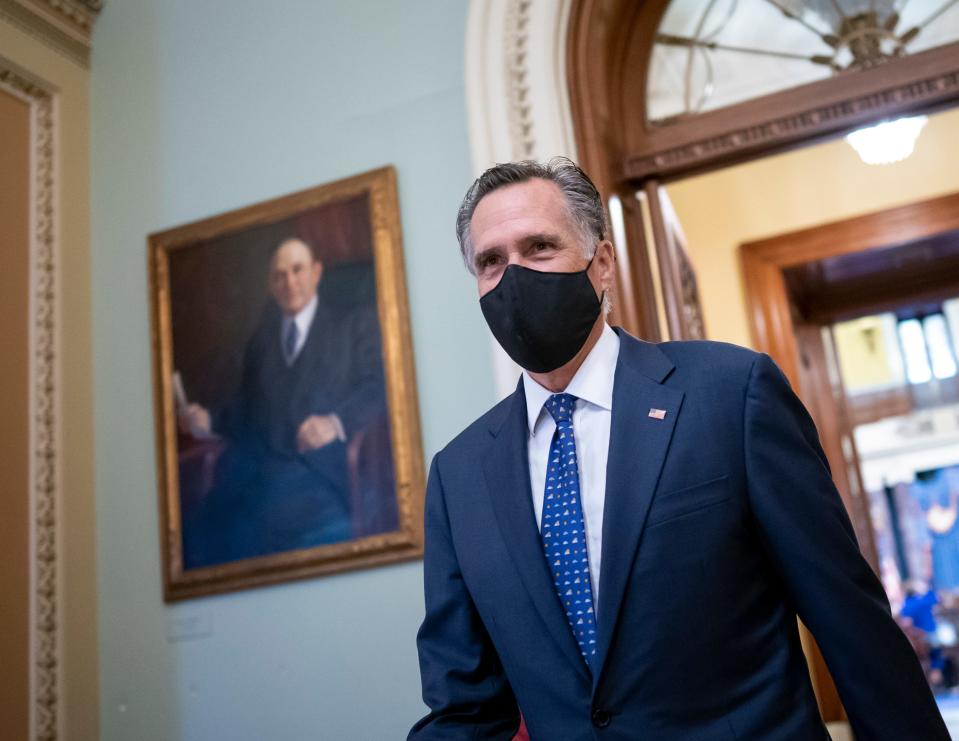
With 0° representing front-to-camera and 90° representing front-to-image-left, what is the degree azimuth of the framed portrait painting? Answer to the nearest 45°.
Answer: approximately 45°

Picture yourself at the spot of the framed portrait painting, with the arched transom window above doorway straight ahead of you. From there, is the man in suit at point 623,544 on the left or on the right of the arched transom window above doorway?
right

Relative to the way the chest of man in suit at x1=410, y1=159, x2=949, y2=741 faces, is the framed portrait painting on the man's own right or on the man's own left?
on the man's own right

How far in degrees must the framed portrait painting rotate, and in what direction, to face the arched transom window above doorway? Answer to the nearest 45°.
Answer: approximately 135° to its left
